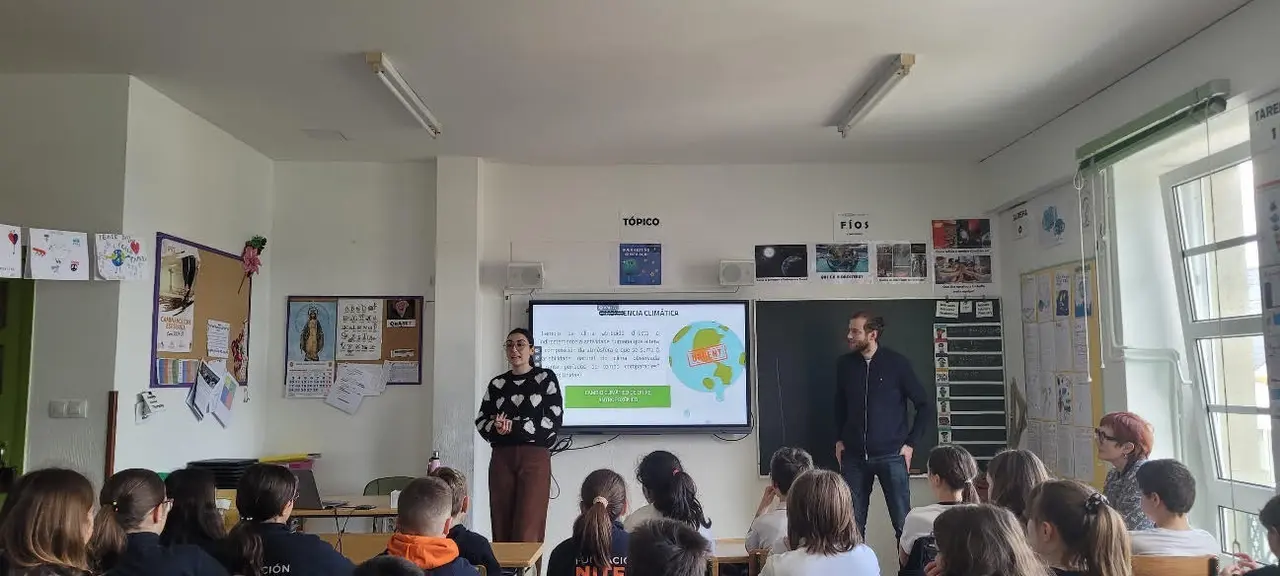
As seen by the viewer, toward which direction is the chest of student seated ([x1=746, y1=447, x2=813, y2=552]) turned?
away from the camera

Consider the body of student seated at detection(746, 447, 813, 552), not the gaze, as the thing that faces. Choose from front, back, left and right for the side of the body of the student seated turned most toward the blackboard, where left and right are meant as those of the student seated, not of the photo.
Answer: front

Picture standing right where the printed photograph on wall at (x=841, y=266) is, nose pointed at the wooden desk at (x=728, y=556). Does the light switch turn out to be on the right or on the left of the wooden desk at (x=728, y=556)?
right

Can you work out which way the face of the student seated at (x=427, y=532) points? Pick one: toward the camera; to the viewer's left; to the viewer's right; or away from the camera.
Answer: away from the camera

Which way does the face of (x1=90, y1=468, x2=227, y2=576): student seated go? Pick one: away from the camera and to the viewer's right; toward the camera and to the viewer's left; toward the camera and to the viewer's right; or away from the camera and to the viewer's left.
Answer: away from the camera and to the viewer's right

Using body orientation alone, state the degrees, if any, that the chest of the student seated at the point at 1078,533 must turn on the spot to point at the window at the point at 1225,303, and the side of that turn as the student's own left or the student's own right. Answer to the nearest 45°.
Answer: approximately 45° to the student's own right

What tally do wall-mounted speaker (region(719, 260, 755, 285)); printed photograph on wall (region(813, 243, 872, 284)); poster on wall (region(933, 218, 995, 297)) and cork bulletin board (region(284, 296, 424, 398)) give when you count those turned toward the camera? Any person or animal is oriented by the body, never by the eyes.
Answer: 4

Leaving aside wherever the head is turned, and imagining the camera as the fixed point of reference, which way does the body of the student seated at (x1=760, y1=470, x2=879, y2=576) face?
away from the camera

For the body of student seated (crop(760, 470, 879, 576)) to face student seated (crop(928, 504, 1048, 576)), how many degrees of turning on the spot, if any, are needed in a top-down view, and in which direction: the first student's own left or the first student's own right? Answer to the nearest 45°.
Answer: approximately 135° to the first student's own right

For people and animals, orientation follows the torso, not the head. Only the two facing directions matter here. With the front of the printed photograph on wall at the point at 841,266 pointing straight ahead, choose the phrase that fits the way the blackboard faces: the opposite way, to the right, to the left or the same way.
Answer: the same way

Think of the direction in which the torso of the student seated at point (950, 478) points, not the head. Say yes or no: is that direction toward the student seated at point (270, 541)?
no

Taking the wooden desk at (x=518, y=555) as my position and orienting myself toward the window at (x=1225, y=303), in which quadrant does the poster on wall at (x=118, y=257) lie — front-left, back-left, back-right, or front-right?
back-left

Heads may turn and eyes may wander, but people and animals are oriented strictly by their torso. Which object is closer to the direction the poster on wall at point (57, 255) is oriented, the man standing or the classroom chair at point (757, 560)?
the classroom chair

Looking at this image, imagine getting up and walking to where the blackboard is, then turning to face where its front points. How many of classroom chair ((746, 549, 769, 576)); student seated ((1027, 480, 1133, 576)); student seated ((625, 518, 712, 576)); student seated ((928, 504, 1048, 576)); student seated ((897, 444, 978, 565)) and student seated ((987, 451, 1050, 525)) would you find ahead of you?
6

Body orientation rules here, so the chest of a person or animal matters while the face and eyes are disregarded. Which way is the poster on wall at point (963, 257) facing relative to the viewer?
toward the camera

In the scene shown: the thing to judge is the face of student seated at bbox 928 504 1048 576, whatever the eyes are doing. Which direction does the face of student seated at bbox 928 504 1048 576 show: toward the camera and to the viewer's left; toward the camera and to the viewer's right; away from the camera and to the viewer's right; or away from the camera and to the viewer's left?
away from the camera and to the viewer's left

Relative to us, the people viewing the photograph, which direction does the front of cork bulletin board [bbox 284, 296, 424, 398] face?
facing the viewer

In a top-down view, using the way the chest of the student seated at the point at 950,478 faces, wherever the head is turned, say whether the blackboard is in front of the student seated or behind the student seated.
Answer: in front

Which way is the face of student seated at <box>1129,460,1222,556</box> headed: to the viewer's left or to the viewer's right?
to the viewer's left

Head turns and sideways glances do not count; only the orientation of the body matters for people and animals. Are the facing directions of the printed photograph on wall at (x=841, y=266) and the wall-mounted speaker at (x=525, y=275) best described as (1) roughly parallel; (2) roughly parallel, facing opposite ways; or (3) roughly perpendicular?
roughly parallel

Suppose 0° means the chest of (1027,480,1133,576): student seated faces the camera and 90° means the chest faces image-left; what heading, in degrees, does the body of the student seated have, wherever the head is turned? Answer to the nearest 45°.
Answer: approximately 135°
